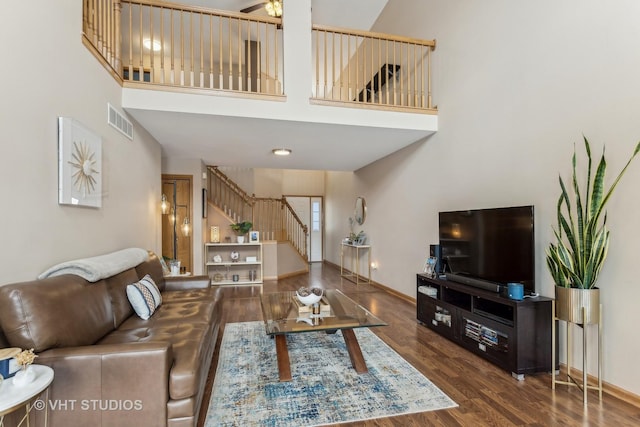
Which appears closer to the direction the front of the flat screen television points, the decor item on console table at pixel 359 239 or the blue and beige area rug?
the blue and beige area rug

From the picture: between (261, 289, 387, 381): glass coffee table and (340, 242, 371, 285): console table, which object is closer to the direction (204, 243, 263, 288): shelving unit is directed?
the glass coffee table

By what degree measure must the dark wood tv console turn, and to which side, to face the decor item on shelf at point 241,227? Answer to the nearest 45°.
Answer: approximately 90° to its right

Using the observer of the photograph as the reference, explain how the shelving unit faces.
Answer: facing the viewer

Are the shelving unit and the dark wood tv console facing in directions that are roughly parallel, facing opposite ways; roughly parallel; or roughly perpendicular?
roughly perpendicular

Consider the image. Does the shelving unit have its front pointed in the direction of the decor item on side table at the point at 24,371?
yes

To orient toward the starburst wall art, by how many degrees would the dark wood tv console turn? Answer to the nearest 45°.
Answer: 0° — it already faces it

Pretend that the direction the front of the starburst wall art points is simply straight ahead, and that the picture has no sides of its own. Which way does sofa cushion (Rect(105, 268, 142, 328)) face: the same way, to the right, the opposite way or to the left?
the same way

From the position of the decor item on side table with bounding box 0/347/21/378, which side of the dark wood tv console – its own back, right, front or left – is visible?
front

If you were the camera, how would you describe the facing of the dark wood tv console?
facing the viewer and to the left of the viewer

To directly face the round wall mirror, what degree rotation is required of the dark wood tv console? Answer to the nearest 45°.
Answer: approximately 90° to its right

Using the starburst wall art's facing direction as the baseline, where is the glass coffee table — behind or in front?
in front

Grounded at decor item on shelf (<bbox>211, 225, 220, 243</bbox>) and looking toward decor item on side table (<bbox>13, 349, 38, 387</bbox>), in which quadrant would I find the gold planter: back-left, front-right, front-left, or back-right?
front-left

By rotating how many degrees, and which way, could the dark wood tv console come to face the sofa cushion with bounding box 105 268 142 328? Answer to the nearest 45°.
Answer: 0° — it already faces it

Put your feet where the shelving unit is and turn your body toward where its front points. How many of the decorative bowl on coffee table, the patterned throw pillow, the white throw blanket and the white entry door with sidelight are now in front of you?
3

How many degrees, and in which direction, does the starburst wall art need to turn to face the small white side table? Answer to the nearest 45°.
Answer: approximately 45° to its right

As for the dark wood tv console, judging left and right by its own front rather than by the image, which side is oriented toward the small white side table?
front

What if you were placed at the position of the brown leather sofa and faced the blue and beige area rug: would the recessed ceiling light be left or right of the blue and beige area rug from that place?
left
